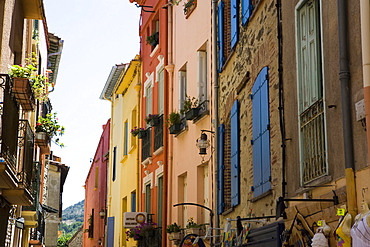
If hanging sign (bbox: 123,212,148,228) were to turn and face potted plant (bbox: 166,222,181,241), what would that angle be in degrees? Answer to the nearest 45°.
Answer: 0° — it already faces it

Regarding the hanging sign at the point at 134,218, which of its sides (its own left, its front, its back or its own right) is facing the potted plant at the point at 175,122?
front

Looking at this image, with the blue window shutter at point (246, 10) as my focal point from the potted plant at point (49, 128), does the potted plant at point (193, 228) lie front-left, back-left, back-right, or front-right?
front-left

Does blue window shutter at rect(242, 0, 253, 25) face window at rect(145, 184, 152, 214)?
no

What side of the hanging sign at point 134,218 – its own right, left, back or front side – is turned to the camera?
front

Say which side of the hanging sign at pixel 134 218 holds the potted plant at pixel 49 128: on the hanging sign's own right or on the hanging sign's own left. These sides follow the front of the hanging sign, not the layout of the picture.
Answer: on the hanging sign's own right

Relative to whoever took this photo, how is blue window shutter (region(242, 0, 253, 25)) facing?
facing the viewer and to the left of the viewer

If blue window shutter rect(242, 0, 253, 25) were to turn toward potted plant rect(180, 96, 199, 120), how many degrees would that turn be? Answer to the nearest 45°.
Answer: approximately 135° to its right

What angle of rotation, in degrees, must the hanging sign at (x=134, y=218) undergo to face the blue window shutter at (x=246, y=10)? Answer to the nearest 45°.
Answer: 0° — it already faces it

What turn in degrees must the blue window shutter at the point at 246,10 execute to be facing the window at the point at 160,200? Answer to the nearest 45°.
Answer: approximately 135° to its right

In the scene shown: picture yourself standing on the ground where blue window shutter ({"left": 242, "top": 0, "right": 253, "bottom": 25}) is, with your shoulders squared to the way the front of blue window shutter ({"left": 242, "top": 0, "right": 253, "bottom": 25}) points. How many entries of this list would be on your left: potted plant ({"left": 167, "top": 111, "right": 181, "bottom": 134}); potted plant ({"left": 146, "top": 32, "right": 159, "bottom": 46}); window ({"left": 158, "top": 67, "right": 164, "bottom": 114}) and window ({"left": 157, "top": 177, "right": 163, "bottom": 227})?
0

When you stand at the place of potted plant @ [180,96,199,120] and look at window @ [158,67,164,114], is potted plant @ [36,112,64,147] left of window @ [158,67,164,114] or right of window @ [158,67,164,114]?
left

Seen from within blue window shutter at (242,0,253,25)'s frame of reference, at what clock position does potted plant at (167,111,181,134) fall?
The potted plant is roughly at 4 o'clock from the blue window shutter.

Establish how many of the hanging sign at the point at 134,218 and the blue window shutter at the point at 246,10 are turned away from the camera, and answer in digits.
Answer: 0

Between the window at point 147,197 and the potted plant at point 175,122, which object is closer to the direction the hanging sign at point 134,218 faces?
the potted plant
